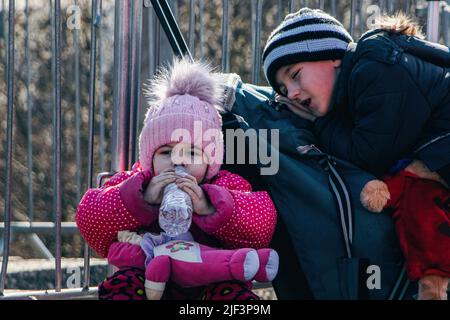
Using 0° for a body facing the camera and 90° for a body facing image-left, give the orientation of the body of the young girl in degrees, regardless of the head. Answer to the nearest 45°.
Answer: approximately 0°

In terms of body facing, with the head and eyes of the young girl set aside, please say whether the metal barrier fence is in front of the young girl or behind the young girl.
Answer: behind
